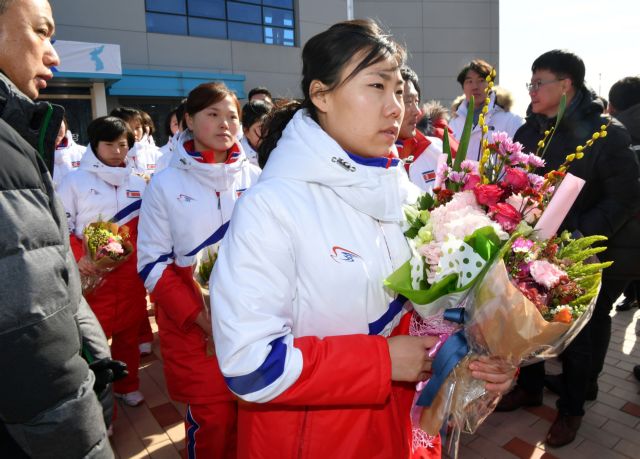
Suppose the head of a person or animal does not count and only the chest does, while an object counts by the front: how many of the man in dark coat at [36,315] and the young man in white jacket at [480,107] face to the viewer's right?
1

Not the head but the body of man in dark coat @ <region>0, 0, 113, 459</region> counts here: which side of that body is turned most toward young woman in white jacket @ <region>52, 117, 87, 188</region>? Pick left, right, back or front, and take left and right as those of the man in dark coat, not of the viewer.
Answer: left

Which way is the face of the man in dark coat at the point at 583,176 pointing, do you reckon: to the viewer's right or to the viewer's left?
to the viewer's left

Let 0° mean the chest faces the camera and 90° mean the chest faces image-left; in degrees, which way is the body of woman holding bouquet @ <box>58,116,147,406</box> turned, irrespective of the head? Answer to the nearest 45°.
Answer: approximately 315°

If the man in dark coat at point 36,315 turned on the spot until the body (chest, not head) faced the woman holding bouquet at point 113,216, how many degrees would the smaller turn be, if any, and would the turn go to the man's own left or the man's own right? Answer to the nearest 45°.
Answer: approximately 90° to the man's own left

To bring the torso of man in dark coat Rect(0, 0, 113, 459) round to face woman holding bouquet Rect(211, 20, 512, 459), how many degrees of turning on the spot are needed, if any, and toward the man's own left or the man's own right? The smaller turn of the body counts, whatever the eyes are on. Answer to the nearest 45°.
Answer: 0° — they already face them

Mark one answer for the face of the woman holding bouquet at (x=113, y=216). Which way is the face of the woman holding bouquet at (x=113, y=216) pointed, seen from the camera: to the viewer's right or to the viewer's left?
to the viewer's right

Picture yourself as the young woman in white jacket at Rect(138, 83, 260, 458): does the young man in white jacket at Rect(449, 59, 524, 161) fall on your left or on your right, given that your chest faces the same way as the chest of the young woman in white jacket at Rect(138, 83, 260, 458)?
on your left

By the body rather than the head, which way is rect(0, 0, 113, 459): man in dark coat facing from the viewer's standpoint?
to the viewer's right

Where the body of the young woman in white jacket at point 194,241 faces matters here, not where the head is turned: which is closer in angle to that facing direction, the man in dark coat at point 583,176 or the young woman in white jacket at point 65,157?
the man in dark coat

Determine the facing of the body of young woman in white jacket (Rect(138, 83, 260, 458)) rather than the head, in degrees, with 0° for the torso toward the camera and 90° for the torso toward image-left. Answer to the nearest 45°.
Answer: approximately 315°

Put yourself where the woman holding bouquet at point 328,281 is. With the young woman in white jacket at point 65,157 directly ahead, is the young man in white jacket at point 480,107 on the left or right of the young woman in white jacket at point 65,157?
right

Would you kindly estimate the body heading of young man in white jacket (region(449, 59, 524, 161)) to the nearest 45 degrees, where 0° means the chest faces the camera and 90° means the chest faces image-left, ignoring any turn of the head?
approximately 0°

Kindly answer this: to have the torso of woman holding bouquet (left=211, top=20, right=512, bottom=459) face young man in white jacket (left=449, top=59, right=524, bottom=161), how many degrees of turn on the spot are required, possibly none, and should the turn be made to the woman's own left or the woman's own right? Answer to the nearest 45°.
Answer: approximately 135° to the woman's own left

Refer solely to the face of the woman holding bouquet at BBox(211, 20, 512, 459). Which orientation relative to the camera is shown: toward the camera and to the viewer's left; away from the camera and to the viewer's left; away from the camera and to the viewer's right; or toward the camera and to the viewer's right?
toward the camera and to the viewer's right
